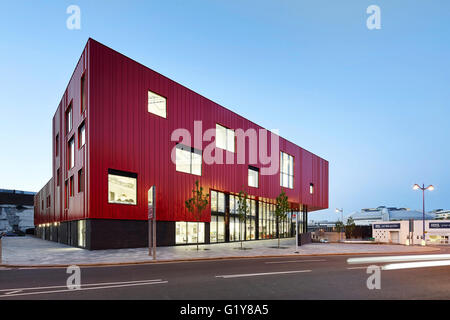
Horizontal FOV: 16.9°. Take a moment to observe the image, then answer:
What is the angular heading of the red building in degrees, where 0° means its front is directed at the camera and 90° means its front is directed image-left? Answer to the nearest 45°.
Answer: approximately 315°
